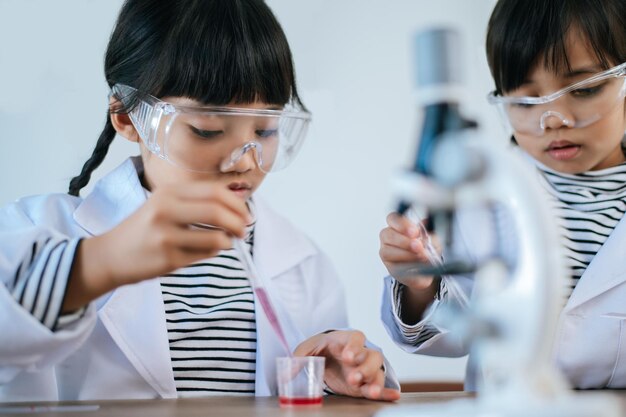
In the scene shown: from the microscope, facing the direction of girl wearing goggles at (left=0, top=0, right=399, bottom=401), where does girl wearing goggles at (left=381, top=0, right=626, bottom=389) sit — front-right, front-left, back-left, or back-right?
front-right

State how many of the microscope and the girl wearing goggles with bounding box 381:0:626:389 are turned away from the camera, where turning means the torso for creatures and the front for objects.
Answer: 0

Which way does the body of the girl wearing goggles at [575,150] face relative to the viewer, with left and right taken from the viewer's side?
facing the viewer and to the left of the viewer

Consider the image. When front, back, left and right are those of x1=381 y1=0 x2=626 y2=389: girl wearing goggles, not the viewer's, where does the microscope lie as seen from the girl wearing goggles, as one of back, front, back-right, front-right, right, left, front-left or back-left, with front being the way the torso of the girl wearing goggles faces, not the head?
front-left

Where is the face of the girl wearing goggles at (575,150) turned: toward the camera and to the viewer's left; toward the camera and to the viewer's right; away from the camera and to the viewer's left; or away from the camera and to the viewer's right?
toward the camera and to the viewer's left

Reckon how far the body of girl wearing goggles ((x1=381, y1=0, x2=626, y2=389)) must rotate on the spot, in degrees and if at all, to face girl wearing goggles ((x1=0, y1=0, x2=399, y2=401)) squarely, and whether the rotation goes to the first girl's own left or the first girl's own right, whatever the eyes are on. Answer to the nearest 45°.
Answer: approximately 45° to the first girl's own right

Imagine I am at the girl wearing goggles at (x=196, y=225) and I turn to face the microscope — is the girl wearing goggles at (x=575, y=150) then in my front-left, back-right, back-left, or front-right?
front-left

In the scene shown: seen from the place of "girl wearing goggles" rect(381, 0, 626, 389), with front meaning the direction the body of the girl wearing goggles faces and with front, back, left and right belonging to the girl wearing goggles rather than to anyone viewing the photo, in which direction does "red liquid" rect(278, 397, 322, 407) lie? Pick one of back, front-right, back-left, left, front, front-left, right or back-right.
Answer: front
